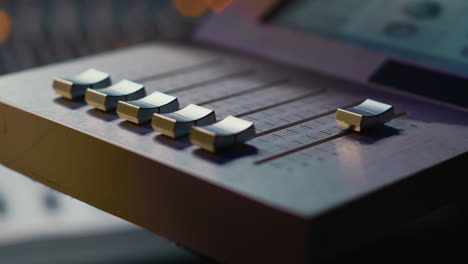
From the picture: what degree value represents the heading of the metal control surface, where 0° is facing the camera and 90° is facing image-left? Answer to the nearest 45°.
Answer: approximately 45°
